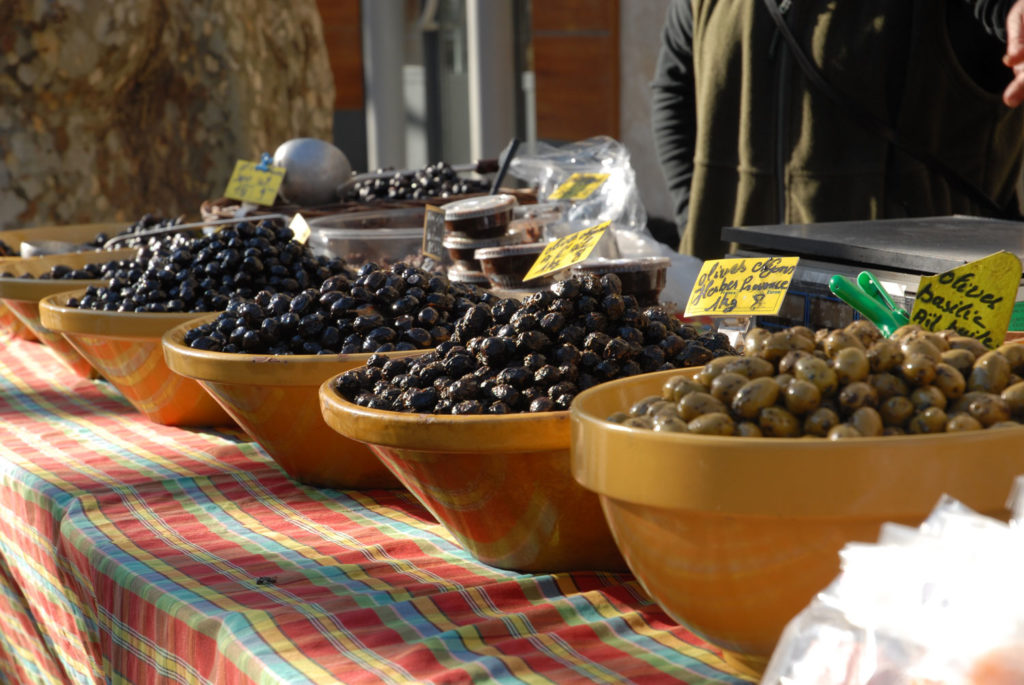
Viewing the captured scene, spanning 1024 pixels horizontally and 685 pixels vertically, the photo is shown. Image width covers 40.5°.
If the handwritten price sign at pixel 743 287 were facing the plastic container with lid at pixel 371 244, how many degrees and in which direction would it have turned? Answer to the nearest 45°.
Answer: approximately 135° to its right

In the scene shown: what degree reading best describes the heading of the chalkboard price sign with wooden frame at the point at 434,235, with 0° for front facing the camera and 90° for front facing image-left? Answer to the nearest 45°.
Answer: approximately 45°

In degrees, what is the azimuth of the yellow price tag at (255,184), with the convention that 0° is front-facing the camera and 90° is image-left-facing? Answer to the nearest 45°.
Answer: approximately 0°

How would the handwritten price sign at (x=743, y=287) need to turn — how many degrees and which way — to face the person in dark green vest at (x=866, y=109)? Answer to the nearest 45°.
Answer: approximately 180°

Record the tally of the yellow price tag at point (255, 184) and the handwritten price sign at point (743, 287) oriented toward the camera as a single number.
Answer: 2

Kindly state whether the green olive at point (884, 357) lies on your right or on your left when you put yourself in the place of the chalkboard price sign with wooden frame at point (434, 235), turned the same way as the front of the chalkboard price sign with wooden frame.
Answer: on your left

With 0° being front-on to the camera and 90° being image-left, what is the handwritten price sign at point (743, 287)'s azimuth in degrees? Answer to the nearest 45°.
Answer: approximately 0°
